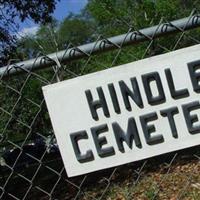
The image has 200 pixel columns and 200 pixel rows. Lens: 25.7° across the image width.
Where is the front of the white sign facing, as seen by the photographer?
facing the viewer
